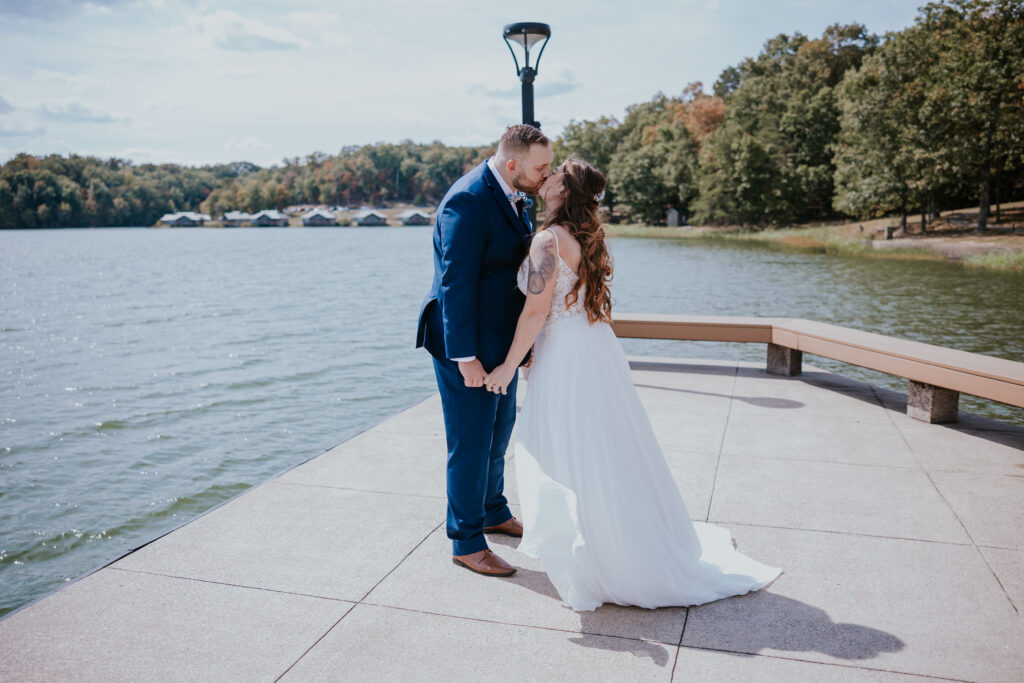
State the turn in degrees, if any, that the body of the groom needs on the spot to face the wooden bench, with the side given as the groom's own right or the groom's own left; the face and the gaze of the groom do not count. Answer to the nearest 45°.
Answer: approximately 45° to the groom's own left

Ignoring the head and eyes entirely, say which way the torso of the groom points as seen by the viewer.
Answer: to the viewer's right

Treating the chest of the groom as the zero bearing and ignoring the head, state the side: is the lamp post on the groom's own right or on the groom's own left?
on the groom's own left

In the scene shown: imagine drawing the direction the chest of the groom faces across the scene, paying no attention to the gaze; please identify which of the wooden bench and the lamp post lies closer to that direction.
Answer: the wooden bench

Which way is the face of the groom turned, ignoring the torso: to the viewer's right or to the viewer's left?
to the viewer's right
